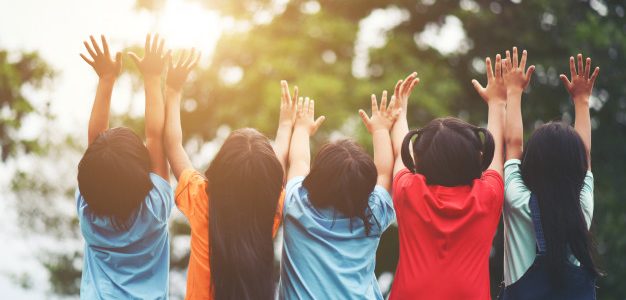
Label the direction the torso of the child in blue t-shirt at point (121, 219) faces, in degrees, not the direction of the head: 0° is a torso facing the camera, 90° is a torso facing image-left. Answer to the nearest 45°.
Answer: approximately 180°

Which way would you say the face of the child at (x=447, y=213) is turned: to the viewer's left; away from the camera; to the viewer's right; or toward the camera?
away from the camera

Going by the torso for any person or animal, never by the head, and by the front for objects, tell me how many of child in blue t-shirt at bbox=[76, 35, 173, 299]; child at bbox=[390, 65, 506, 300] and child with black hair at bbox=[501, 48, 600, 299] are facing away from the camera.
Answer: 3

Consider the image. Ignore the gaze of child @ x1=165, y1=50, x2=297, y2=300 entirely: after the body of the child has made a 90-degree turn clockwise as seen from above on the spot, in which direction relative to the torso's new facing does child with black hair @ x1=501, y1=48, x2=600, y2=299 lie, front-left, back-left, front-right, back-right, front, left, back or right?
front

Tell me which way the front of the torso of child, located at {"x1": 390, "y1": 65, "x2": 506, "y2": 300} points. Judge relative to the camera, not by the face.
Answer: away from the camera

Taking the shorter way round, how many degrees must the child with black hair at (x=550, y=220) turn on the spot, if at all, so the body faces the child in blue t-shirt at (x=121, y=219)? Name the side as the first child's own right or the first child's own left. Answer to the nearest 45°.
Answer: approximately 90° to the first child's own left

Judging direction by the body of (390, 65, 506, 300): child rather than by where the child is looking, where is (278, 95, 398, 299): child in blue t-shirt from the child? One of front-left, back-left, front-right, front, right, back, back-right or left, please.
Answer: left

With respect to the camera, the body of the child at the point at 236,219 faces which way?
away from the camera

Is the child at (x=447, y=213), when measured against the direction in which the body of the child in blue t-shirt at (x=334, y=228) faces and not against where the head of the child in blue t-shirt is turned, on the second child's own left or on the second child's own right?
on the second child's own right

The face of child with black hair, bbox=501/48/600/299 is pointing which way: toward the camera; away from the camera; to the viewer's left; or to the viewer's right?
away from the camera

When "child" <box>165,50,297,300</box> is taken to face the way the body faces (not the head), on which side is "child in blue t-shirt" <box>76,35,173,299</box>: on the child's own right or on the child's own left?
on the child's own left

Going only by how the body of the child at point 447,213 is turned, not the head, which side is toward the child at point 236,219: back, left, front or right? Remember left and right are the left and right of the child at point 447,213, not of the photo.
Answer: left

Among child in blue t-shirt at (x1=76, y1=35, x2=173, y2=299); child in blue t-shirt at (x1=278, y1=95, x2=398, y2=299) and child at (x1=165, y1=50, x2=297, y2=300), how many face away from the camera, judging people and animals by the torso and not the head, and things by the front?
3

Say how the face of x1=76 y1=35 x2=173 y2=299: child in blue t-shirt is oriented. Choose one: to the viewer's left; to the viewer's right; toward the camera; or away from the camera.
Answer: away from the camera

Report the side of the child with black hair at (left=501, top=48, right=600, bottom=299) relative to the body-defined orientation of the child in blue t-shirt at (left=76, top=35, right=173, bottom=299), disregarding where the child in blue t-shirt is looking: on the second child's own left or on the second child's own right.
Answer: on the second child's own right

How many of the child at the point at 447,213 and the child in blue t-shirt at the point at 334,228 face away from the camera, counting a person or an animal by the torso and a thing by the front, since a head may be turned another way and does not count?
2
